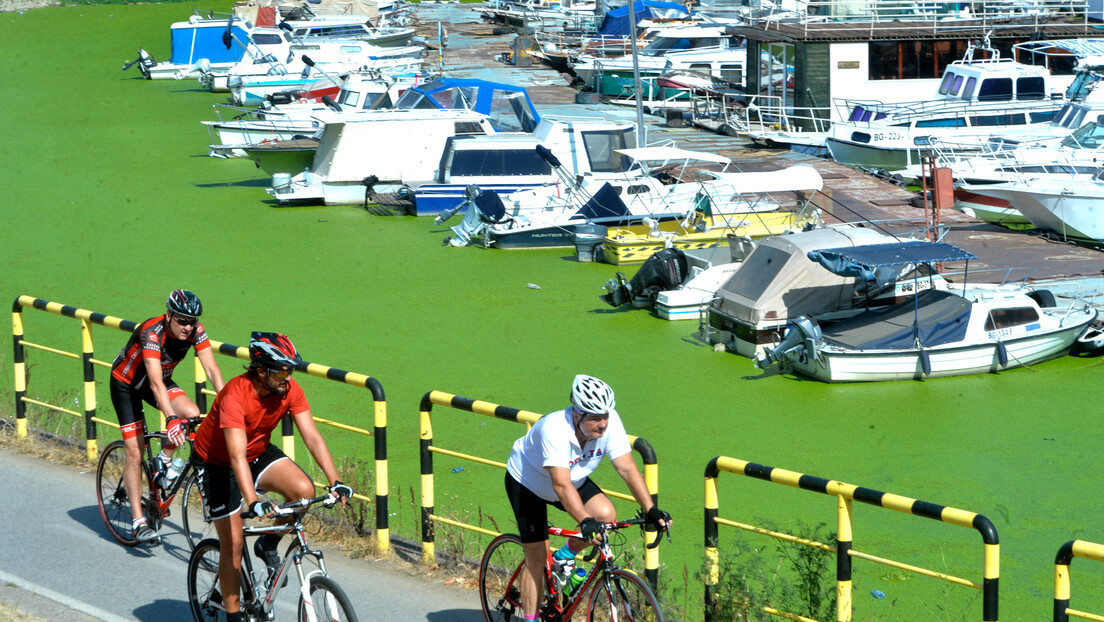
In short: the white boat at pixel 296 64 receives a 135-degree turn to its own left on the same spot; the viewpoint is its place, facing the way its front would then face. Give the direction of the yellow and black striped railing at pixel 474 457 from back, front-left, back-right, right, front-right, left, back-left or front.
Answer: back-left

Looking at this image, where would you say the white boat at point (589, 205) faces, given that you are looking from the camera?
facing to the right of the viewer

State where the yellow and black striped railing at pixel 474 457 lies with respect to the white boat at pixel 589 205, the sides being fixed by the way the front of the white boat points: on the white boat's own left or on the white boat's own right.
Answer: on the white boat's own right

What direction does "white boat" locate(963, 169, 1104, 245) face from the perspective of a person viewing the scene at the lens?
facing to the left of the viewer

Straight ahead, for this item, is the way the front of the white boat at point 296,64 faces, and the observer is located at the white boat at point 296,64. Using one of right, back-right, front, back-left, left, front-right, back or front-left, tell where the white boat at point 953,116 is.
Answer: front-right

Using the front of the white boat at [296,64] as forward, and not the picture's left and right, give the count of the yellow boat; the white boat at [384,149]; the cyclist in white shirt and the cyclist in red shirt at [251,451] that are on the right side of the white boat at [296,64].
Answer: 4

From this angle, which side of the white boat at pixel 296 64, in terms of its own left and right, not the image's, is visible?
right

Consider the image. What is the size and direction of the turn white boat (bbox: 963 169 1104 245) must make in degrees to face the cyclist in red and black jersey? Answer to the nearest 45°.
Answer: approximately 90° to its left

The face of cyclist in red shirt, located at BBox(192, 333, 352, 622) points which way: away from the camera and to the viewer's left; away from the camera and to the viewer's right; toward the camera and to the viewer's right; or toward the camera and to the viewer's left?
toward the camera and to the viewer's right
